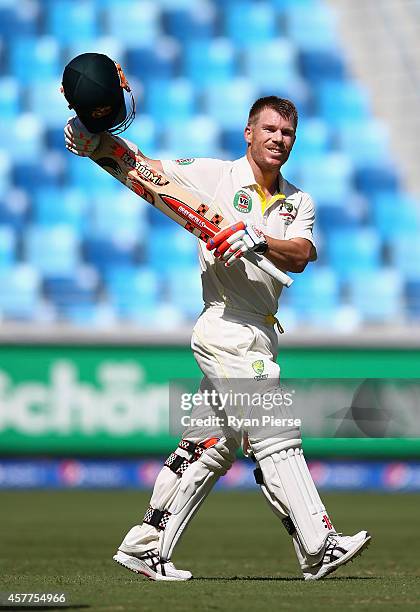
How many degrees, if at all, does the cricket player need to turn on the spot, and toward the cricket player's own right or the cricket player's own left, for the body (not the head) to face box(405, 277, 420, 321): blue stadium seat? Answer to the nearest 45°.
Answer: approximately 135° to the cricket player's own left

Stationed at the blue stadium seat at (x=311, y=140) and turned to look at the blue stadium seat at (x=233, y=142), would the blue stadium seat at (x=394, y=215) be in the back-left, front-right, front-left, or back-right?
back-left

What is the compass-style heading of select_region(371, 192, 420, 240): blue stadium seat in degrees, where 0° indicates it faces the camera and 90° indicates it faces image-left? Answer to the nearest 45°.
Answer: approximately 0°

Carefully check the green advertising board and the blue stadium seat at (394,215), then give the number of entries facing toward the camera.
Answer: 2

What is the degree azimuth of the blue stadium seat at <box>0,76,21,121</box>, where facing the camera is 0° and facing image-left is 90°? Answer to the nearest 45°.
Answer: approximately 0°

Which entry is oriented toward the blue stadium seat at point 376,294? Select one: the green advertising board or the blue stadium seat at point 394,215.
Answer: the blue stadium seat at point 394,215

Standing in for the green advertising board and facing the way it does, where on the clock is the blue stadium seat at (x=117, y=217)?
The blue stadium seat is roughly at 6 o'clock from the green advertising board.

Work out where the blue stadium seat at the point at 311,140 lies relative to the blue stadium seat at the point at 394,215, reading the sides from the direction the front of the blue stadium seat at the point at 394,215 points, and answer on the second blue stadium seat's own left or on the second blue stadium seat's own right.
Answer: on the second blue stadium seat's own right

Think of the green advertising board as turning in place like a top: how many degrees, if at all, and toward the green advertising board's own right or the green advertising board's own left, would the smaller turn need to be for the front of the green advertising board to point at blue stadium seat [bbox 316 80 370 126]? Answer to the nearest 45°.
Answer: approximately 135° to the green advertising board's own left
